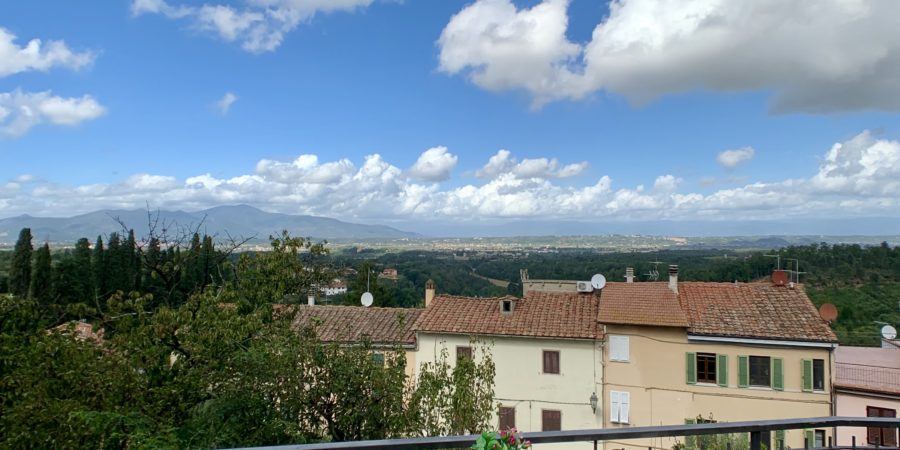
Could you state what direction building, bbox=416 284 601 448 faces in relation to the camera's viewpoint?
facing the viewer

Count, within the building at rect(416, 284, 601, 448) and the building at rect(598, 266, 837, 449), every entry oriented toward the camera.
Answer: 2

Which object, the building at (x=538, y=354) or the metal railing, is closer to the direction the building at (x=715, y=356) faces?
the metal railing

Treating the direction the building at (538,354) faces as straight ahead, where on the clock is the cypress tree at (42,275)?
The cypress tree is roughly at 4 o'clock from the building.

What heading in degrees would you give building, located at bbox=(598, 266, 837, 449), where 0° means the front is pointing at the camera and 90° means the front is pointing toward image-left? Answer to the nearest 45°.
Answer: approximately 0°

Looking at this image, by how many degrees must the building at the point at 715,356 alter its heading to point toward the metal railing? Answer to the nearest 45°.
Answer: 0° — it already faces it

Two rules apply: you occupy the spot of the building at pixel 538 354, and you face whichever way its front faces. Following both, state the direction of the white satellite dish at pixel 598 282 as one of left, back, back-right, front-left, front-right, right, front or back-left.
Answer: back-left

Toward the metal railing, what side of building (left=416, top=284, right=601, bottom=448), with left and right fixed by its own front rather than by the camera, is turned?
front

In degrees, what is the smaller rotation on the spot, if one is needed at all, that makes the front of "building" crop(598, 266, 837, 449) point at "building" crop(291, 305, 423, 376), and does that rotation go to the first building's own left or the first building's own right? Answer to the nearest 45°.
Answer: approximately 90° to the first building's own right

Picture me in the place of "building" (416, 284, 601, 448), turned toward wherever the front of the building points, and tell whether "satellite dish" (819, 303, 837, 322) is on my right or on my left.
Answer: on my left

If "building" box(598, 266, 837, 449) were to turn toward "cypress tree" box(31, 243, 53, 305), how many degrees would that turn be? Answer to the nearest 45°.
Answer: approximately 90° to its right

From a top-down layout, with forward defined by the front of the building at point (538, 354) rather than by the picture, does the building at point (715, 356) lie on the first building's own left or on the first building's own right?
on the first building's own left

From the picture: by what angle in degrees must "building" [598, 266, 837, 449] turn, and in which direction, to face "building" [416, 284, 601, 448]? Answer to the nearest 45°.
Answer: approximately 90° to its right
